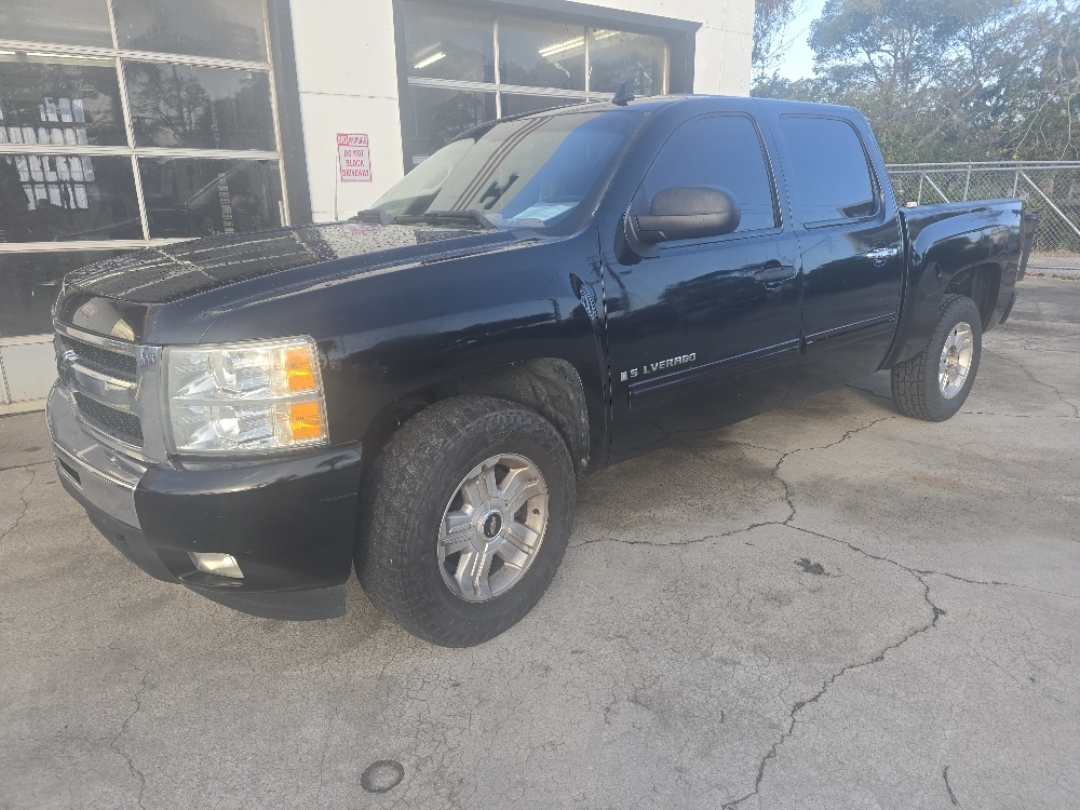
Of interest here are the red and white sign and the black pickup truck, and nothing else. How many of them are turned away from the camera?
0

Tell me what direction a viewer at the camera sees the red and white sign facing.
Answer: facing the viewer

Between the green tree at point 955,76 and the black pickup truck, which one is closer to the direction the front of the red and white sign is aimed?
the black pickup truck

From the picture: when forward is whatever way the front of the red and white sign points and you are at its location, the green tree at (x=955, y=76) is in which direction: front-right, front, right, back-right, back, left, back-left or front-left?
back-left

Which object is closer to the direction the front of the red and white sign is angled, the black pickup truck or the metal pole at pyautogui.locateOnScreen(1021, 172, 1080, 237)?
the black pickup truck

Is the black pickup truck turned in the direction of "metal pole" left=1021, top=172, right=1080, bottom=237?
no

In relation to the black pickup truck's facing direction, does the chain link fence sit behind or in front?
behind

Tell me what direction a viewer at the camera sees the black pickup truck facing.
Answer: facing the viewer and to the left of the viewer

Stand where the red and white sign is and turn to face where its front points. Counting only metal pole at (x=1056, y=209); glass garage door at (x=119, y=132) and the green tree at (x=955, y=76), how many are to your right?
1

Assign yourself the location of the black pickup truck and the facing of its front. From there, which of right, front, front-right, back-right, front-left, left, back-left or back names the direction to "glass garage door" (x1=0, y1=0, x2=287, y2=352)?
right

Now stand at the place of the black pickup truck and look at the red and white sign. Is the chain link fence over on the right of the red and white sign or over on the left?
right

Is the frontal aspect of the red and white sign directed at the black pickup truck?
yes

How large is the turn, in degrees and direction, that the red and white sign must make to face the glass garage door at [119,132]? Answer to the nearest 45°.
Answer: approximately 90° to its right

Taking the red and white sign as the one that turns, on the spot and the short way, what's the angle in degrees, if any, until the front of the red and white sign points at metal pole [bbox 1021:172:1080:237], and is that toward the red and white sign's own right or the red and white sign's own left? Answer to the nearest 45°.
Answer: approximately 90° to the red and white sign's own left

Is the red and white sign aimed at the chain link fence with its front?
no
